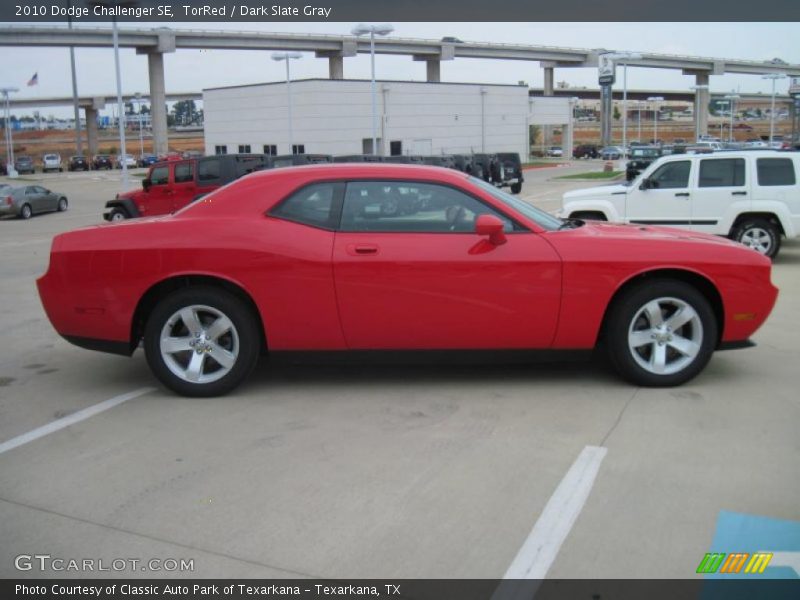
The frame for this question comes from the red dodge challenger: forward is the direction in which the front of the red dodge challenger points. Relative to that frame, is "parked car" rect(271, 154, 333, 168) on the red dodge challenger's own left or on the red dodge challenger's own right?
on the red dodge challenger's own left

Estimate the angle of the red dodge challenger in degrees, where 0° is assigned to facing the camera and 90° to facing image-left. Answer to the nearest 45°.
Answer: approximately 270°

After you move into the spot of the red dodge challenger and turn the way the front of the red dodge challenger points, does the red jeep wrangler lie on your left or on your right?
on your left

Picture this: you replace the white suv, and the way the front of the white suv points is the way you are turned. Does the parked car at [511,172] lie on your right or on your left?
on your right

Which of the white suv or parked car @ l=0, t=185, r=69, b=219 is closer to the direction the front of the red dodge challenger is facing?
the white suv

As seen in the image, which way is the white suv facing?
to the viewer's left

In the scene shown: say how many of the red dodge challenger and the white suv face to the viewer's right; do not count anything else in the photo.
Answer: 1

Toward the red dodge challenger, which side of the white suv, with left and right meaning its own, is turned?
left

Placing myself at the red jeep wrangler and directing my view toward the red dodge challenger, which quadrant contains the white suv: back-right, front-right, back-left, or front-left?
front-left

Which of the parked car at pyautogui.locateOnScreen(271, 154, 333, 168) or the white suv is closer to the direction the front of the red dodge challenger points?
the white suv

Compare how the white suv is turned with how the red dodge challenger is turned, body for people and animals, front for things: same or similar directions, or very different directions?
very different directions
